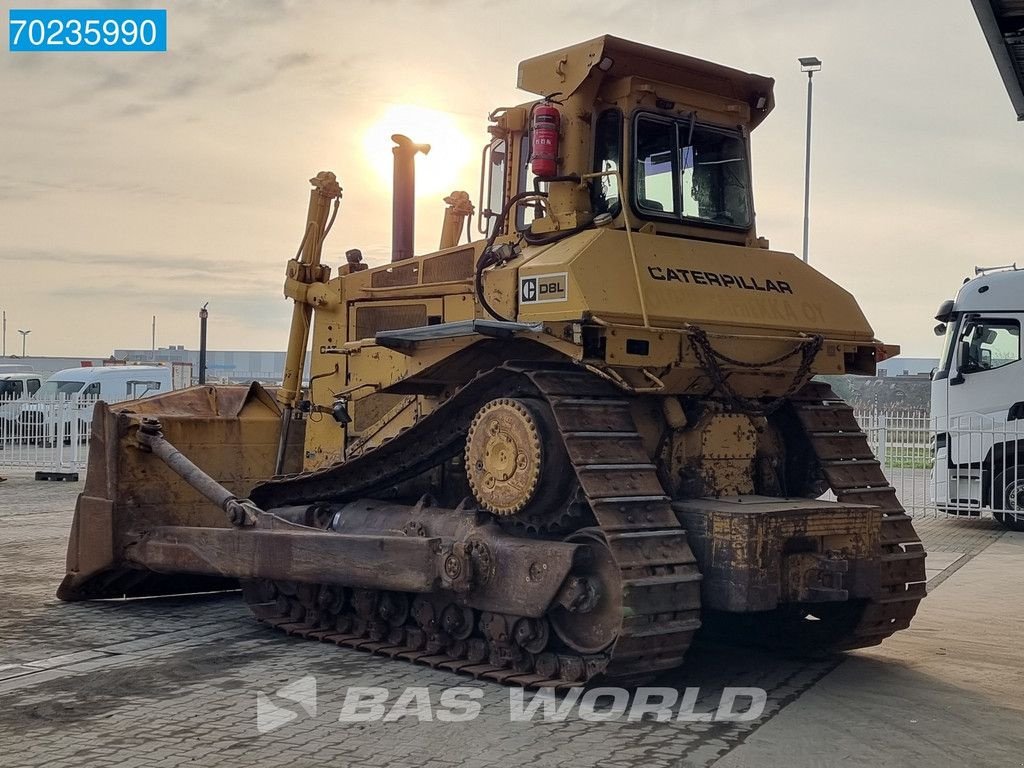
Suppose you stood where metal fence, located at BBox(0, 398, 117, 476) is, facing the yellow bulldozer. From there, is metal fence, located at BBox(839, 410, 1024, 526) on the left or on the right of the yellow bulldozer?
left

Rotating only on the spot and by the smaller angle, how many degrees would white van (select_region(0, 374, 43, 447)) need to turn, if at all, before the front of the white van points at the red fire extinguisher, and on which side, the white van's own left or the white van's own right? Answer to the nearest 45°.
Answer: approximately 45° to the white van's own left

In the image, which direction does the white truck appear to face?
to the viewer's left

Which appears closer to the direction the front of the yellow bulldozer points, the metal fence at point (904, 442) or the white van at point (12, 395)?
the white van

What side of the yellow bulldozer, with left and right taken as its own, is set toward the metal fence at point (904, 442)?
right

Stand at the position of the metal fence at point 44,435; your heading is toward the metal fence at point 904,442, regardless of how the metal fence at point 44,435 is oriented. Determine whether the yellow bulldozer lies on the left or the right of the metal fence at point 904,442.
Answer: right

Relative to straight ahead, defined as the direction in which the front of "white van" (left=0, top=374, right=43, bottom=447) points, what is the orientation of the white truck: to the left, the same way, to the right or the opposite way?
to the right

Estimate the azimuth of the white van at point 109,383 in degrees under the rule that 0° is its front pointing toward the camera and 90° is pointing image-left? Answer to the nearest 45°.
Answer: approximately 45°

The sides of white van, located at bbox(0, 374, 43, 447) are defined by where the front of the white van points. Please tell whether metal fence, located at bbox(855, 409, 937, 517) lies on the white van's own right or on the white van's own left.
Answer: on the white van's own left

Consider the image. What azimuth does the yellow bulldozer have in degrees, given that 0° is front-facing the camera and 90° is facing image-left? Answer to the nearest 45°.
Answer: approximately 135°
